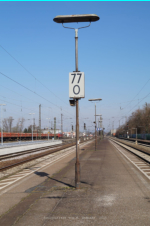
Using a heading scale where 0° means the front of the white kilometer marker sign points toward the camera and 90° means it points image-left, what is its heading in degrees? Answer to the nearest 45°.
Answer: approximately 0°
